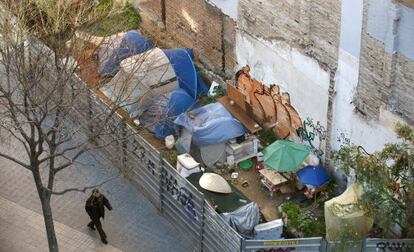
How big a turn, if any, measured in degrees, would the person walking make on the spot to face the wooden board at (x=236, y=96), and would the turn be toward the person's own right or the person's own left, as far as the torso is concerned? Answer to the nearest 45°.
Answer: approximately 90° to the person's own left

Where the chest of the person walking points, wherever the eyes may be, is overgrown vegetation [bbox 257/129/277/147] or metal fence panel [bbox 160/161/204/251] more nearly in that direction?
the metal fence panel

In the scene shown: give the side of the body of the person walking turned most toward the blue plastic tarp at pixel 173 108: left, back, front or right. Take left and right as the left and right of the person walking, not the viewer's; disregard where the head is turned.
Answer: left

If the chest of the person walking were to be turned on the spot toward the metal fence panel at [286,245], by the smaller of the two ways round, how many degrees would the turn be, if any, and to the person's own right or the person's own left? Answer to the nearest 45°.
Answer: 0° — they already face it

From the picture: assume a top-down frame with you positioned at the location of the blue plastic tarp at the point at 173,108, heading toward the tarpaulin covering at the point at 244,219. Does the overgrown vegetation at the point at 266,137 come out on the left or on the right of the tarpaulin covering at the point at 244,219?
left

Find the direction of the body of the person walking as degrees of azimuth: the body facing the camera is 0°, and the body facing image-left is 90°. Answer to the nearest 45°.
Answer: approximately 315°

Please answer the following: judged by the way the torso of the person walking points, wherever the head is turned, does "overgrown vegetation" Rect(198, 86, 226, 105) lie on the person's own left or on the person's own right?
on the person's own left

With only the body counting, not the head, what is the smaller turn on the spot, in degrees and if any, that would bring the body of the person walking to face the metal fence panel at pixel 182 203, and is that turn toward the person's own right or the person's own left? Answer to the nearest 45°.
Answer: approximately 45° to the person's own left
